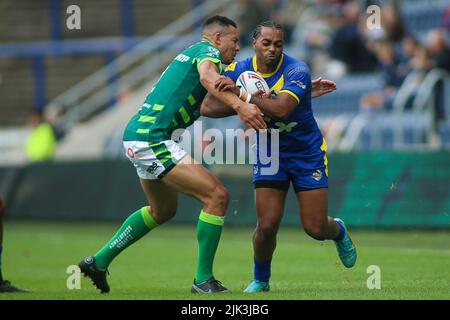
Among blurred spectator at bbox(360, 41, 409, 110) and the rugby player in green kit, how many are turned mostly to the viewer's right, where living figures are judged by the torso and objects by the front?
1

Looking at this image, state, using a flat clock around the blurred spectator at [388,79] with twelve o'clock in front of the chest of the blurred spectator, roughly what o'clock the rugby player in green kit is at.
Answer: The rugby player in green kit is roughly at 11 o'clock from the blurred spectator.

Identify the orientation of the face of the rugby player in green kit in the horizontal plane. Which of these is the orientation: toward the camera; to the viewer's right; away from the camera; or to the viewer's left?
to the viewer's right

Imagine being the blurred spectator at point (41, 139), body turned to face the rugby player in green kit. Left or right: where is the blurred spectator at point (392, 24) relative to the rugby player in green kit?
left

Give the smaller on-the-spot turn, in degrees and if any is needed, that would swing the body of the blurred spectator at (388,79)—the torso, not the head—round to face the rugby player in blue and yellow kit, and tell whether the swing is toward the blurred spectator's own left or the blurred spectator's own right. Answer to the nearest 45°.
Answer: approximately 45° to the blurred spectator's own left

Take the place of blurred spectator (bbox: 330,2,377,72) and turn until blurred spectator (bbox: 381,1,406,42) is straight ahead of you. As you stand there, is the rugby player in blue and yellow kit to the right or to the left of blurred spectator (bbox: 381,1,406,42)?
right

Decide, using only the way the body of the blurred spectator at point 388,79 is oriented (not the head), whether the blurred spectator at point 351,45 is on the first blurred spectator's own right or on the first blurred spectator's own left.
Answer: on the first blurred spectator's own right

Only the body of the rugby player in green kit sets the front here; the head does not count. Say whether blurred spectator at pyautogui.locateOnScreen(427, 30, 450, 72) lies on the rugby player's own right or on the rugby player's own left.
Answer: on the rugby player's own left

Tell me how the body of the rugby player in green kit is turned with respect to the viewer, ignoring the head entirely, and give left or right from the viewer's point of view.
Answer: facing to the right of the viewer

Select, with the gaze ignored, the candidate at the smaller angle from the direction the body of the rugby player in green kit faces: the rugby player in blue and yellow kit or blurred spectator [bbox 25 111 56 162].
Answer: the rugby player in blue and yellow kit
